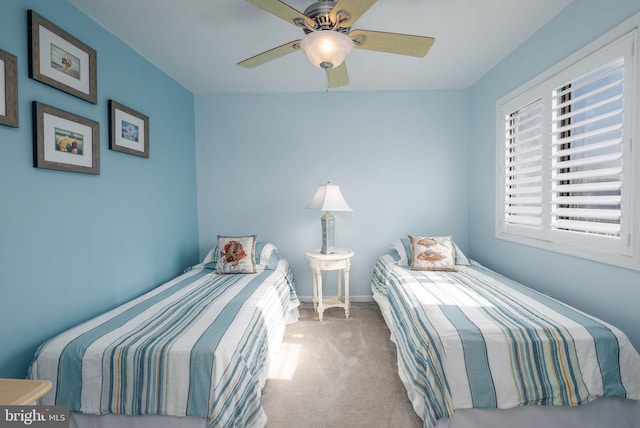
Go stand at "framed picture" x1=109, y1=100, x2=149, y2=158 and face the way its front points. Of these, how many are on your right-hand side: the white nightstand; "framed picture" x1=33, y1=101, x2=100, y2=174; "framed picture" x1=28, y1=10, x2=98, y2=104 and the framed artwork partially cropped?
3

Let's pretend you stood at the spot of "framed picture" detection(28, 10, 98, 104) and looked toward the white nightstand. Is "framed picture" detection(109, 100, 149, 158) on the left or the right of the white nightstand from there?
left

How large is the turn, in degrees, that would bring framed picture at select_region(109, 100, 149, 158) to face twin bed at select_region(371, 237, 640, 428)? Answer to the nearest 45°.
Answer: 0° — it already faces it

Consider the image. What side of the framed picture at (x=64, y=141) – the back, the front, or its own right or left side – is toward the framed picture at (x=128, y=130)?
left

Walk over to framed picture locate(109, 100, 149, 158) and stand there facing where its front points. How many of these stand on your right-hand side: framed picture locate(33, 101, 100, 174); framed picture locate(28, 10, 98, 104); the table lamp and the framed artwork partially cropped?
3

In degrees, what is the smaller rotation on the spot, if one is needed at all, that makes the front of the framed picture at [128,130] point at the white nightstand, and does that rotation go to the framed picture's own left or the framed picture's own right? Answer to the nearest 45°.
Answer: approximately 45° to the framed picture's own left

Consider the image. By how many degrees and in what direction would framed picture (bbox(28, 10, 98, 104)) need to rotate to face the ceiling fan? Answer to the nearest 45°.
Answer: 0° — it already faces it
